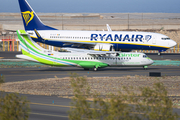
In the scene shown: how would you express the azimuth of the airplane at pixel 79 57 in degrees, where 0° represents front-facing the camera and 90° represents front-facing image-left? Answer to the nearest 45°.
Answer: approximately 270°
